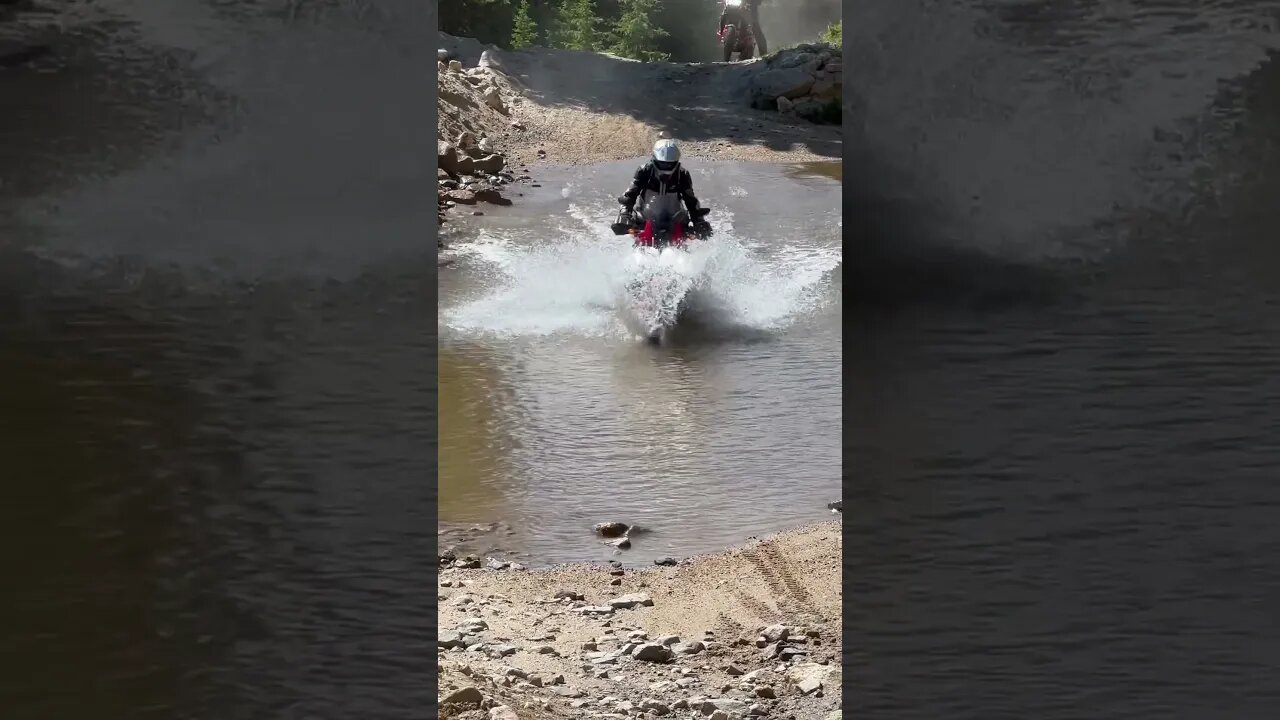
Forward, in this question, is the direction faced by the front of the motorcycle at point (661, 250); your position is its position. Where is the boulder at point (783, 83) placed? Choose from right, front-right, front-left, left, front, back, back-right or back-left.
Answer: back

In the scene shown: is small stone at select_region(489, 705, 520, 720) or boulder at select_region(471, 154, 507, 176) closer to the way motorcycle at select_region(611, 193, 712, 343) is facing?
the small stone

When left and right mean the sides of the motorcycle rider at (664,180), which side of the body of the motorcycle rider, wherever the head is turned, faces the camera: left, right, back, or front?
front

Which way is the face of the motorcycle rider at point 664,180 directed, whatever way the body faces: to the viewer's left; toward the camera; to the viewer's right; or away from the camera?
toward the camera

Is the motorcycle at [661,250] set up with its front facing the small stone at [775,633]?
yes

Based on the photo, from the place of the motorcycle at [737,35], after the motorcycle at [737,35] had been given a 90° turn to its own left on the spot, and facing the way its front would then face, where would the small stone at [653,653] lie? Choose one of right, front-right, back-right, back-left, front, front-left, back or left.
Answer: front-right

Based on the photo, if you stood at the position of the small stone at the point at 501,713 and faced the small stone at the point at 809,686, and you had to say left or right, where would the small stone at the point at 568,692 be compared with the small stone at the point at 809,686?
left

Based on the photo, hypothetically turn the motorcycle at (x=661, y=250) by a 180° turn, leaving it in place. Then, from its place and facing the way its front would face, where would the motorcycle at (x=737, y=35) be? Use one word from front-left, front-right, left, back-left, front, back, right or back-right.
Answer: front

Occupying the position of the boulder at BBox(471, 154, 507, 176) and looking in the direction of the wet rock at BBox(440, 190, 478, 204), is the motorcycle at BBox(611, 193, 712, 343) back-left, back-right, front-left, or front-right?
front-left

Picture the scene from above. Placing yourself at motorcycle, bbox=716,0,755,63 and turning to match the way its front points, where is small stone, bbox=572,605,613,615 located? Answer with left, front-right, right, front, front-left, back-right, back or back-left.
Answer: front-left

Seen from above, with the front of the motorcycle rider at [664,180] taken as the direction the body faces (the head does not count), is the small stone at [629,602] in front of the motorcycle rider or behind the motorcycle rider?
in front

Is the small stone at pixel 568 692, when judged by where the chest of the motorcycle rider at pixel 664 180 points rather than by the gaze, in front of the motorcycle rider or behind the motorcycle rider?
in front

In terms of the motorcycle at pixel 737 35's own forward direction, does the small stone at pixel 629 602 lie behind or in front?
in front

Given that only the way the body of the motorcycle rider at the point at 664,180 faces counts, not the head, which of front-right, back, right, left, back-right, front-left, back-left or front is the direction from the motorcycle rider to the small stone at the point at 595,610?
front

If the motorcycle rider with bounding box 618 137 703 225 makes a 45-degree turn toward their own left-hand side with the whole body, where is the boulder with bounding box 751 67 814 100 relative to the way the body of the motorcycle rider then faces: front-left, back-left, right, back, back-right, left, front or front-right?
back-left

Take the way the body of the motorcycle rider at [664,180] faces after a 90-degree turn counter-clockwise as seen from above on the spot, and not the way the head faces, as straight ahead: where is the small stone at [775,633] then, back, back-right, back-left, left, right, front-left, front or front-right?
right

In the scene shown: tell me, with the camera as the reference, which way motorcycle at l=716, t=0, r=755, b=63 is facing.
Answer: facing the viewer and to the left of the viewer

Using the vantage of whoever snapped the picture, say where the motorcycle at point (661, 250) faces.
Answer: facing the viewer

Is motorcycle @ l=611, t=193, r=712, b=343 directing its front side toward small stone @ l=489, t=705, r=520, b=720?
yes
